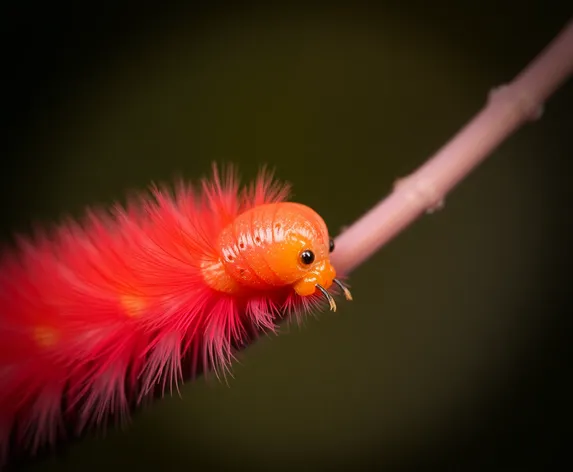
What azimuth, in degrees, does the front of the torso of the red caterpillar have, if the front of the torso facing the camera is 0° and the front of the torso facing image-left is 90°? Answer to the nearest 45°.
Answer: approximately 270°
